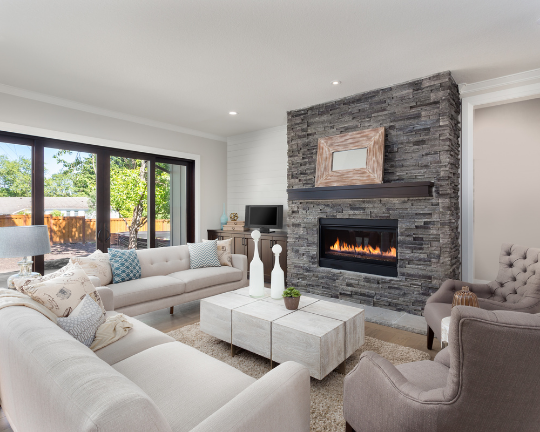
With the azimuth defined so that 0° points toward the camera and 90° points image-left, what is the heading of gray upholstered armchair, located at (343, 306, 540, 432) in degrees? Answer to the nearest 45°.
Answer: approximately 135°

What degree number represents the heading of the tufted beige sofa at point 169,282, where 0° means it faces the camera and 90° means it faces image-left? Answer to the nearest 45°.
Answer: approximately 315°

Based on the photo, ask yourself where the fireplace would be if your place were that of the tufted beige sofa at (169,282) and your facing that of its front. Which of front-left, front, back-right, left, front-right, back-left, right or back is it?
front-left

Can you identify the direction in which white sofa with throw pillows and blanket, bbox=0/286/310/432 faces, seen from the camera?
facing away from the viewer and to the right of the viewer

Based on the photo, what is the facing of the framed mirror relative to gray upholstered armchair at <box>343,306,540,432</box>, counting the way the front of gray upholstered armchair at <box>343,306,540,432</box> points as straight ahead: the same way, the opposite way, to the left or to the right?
to the left

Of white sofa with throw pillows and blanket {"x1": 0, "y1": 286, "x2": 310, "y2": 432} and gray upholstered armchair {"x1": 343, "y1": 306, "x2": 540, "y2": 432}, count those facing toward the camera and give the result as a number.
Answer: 0

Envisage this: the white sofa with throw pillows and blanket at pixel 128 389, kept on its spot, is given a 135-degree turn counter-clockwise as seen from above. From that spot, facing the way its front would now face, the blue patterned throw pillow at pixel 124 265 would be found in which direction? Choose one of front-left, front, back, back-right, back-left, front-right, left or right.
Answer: right

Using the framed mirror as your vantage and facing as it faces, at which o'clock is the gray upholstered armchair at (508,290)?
The gray upholstered armchair is roughly at 9 o'clock from the framed mirror.

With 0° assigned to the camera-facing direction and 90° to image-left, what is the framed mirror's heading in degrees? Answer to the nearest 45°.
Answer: approximately 45°

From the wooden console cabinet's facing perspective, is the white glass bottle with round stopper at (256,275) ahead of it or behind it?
ahead

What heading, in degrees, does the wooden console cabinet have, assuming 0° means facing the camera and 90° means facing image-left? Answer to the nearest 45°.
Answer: approximately 45°

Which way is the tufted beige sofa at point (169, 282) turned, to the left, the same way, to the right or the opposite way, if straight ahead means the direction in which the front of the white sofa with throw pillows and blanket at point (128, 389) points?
to the right

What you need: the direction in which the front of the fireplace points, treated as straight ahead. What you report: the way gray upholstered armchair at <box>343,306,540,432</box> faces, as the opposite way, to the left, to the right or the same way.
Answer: to the right

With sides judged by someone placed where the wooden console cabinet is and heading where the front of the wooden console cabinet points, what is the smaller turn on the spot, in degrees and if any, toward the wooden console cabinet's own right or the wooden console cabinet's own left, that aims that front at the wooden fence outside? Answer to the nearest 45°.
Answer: approximately 45° to the wooden console cabinet's own right

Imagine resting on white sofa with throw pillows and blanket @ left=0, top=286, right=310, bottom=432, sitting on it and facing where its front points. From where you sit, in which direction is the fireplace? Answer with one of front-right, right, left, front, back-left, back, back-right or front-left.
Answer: front

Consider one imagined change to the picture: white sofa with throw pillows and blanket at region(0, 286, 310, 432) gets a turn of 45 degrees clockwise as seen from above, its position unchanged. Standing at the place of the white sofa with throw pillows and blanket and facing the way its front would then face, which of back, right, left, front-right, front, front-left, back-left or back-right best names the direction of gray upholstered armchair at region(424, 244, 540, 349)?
front

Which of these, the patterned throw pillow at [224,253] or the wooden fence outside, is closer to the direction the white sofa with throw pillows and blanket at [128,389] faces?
the patterned throw pillow

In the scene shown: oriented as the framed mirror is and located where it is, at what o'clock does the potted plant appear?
The potted plant is roughly at 11 o'clock from the framed mirror.

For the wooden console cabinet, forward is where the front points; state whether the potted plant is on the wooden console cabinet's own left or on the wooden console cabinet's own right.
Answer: on the wooden console cabinet's own left

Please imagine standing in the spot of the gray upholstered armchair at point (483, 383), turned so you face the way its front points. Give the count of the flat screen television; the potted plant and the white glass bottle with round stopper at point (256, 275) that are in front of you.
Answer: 3

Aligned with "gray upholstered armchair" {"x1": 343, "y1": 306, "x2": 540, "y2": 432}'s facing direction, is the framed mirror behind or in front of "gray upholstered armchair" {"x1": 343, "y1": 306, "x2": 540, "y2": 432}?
in front
